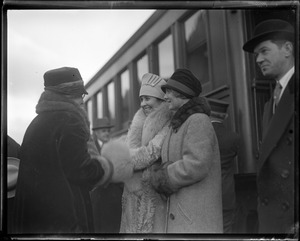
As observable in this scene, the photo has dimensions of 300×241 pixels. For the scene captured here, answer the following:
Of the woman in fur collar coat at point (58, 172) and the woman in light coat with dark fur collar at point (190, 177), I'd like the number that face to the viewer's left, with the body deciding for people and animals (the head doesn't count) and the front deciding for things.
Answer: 1

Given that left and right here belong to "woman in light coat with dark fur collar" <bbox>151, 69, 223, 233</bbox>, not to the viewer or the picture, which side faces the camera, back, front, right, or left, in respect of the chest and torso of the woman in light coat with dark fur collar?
left

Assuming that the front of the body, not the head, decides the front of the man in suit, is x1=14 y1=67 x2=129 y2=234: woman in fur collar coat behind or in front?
in front

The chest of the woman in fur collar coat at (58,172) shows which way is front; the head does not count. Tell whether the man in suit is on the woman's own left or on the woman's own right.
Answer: on the woman's own right

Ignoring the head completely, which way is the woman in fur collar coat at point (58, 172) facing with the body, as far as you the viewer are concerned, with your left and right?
facing away from the viewer and to the right of the viewer

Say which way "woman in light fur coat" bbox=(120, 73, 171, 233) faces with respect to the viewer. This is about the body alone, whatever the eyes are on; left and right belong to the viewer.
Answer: facing the viewer and to the left of the viewer

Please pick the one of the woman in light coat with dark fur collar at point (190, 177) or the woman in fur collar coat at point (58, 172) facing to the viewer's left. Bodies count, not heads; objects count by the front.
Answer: the woman in light coat with dark fur collar

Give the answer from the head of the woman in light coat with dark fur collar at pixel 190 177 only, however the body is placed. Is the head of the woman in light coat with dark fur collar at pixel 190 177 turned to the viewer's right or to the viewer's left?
to the viewer's left
